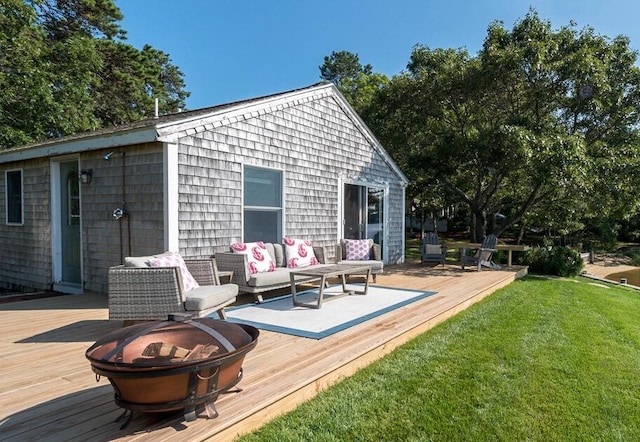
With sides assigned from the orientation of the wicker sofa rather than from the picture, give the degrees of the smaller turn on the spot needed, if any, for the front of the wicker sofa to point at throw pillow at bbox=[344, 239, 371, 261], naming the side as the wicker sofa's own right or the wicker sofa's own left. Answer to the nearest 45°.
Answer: approximately 90° to the wicker sofa's own left

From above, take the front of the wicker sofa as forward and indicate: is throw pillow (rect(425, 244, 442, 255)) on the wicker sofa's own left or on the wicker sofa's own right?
on the wicker sofa's own left

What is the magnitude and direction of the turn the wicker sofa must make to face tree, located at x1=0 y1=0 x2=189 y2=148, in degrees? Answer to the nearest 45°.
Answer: approximately 180°

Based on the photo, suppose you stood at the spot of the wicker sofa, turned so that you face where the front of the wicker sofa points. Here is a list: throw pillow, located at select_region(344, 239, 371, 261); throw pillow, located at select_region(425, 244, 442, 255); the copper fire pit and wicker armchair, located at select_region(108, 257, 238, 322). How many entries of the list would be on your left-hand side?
2

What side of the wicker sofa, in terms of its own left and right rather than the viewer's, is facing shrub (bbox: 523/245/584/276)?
left

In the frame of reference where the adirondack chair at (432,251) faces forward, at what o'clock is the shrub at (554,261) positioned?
The shrub is roughly at 8 o'clock from the adirondack chair.

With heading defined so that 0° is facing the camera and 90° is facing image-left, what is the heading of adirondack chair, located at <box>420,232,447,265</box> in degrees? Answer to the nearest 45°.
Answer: approximately 0°

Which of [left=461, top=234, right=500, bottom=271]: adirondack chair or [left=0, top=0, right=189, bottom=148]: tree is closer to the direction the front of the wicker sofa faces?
the adirondack chair

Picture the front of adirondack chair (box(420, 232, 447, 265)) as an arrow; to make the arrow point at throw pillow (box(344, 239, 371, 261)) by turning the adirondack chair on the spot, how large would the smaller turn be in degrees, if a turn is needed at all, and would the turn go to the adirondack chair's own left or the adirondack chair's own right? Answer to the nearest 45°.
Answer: approximately 45° to the adirondack chair's own right
